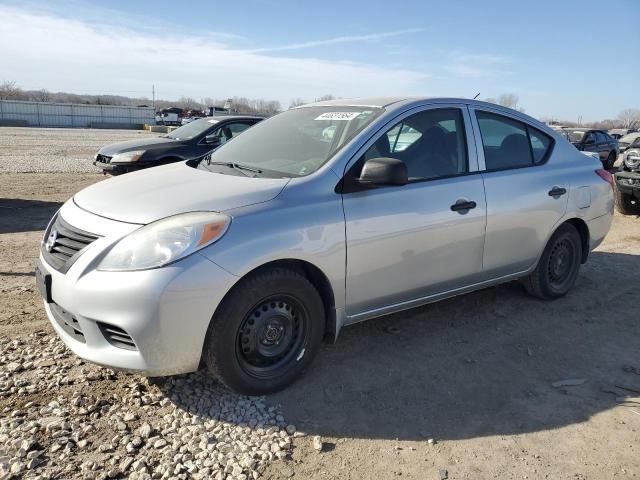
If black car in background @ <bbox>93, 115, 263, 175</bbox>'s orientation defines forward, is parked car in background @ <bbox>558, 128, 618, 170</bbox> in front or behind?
behind

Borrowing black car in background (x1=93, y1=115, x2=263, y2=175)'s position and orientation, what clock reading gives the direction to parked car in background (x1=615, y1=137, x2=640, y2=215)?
The parked car in background is roughly at 8 o'clock from the black car in background.

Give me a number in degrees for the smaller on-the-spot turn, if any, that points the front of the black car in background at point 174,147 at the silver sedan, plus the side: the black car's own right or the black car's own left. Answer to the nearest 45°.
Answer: approximately 45° to the black car's own left

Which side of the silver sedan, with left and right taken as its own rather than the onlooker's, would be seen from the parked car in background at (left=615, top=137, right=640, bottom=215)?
back

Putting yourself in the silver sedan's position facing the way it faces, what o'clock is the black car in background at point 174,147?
The black car in background is roughly at 4 o'clock from the silver sedan.

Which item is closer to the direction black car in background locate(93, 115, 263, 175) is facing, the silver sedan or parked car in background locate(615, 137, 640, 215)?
the silver sedan

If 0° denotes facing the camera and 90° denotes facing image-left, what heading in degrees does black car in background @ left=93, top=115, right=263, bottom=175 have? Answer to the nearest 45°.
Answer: approximately 45°

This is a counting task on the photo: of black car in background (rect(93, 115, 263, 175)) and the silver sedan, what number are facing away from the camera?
0

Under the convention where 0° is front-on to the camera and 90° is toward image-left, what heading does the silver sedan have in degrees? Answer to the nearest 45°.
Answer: approximately 45°
